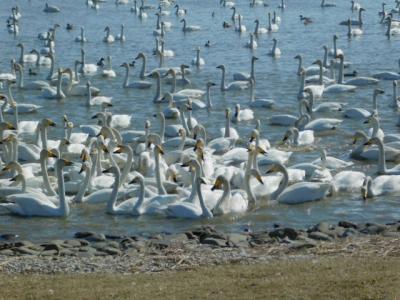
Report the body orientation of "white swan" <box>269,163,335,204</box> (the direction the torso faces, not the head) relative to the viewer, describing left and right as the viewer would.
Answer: facing to the left of the viewer

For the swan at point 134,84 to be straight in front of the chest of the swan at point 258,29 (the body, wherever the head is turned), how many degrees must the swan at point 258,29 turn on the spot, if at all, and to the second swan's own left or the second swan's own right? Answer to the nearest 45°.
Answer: approximately 90° to the second swan's own left

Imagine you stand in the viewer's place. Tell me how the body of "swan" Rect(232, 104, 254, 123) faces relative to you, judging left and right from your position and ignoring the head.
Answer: facing to the left of the viewer

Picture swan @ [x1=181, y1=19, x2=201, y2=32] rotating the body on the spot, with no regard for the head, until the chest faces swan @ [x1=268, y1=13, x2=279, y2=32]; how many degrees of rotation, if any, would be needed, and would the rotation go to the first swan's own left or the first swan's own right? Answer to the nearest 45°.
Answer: approximately 180°

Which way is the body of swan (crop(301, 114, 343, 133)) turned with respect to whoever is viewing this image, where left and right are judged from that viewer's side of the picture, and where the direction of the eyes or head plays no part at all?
facing to the left of the viewer

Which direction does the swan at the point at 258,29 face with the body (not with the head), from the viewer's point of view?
to the viewer's left
